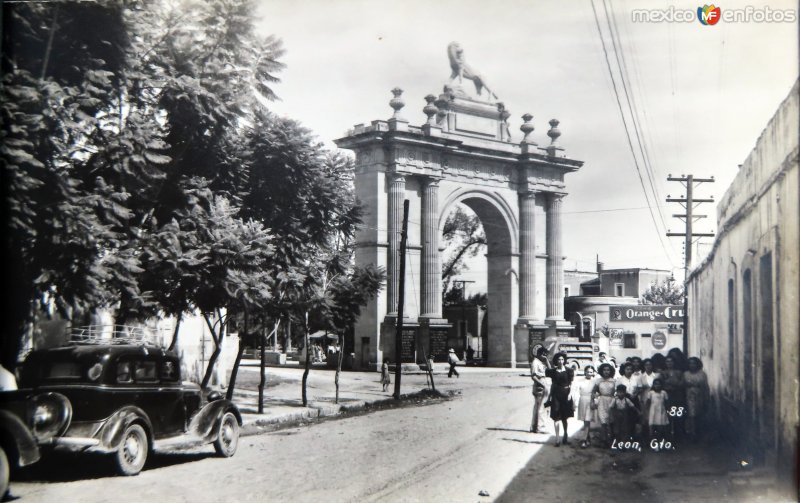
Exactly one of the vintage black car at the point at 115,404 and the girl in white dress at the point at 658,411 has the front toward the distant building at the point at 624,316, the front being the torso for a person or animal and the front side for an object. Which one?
the vintage black car

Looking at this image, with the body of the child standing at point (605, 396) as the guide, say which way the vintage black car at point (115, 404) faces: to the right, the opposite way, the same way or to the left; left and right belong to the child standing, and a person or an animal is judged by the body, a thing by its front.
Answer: the opposite way

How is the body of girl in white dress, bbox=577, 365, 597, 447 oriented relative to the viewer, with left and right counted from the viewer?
facing the viewer

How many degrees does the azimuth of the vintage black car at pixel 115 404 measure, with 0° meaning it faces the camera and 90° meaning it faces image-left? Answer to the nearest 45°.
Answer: approximately 225°

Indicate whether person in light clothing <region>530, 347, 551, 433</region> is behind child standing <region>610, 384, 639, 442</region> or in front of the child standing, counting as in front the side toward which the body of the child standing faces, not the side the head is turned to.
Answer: behind

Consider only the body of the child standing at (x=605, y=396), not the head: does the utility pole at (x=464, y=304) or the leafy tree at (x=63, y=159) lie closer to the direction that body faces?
the leafy tree

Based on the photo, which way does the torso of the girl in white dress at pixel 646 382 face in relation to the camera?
toward the camera

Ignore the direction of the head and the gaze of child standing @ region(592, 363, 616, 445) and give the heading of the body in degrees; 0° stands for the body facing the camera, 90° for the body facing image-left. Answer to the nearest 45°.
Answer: approximately 0°

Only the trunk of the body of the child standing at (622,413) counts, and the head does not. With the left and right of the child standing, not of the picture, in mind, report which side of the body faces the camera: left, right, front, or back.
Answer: front

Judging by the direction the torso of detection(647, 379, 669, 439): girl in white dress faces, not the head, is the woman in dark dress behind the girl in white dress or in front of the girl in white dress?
in front
